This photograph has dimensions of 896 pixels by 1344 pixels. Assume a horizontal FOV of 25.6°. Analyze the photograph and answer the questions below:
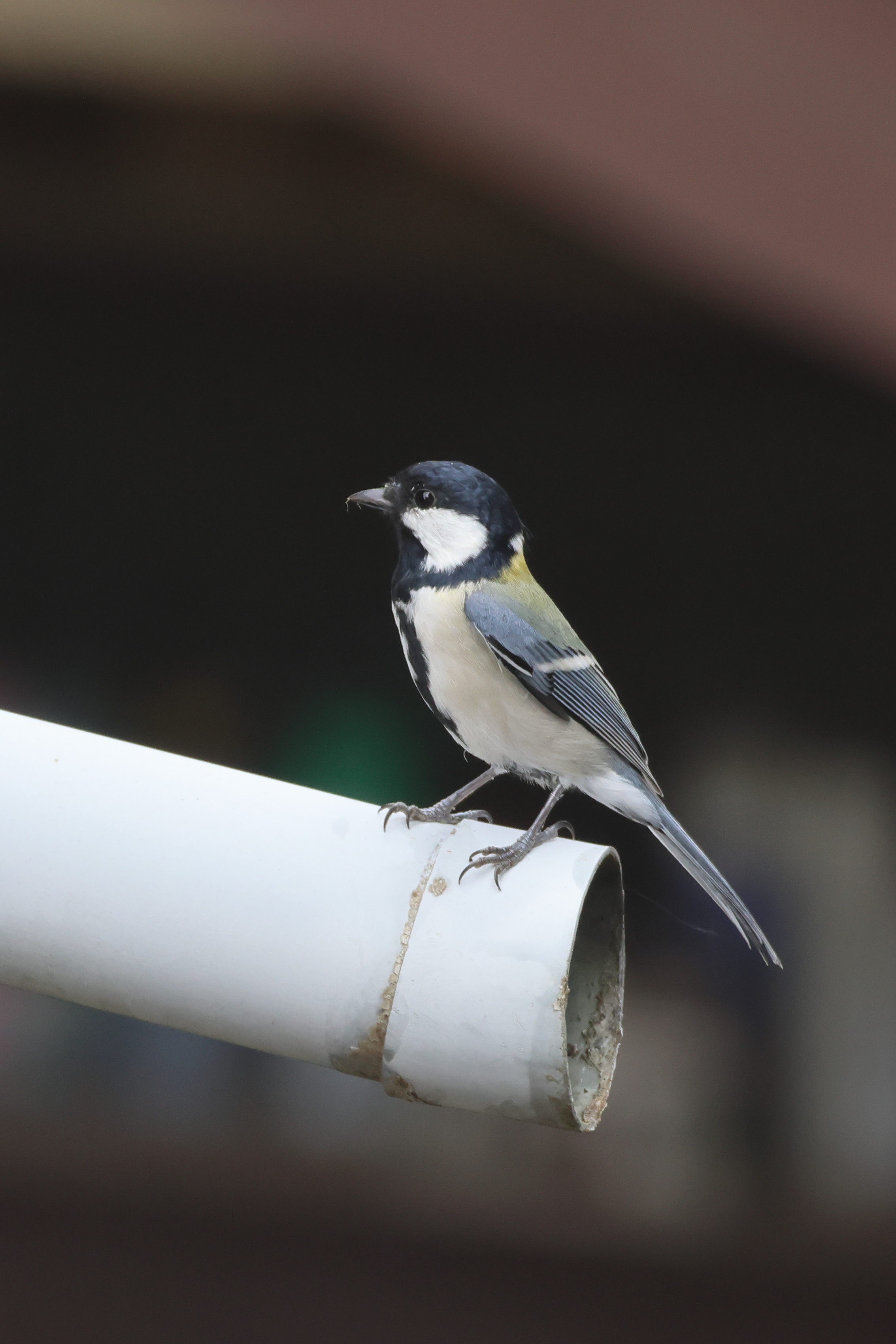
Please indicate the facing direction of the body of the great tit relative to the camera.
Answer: to the viewer's left

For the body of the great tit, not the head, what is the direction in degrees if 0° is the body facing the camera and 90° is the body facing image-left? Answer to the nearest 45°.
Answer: approximately 90°
